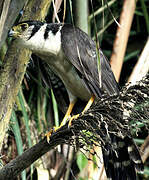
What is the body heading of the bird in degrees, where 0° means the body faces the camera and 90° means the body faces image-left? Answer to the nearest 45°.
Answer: approximately 90°

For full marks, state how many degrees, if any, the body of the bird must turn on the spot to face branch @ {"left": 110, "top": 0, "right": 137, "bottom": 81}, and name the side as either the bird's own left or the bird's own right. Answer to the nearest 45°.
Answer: approximately 135° to the bird's own right
